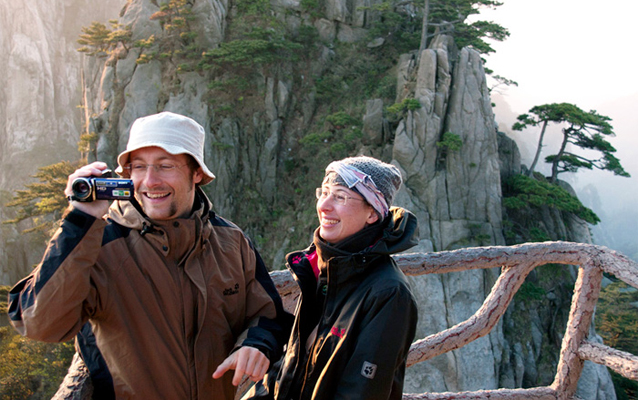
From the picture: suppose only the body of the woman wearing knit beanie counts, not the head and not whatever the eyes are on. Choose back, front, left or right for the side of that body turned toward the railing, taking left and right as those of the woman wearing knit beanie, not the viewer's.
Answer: back

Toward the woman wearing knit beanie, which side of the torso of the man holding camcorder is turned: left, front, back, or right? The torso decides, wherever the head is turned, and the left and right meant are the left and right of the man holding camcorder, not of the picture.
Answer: left

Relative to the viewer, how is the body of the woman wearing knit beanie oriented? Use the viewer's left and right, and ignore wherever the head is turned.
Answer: facing the viewer and to the left of the viewer

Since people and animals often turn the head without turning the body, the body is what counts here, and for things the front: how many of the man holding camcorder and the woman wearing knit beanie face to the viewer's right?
0

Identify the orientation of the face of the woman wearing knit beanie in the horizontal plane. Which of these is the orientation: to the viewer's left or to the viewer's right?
to the viewer's left

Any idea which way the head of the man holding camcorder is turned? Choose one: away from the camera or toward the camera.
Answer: toward the camera

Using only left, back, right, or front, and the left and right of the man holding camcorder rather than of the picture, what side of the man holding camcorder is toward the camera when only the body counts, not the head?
front

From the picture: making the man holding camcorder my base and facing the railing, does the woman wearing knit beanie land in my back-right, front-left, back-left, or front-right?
front-right
